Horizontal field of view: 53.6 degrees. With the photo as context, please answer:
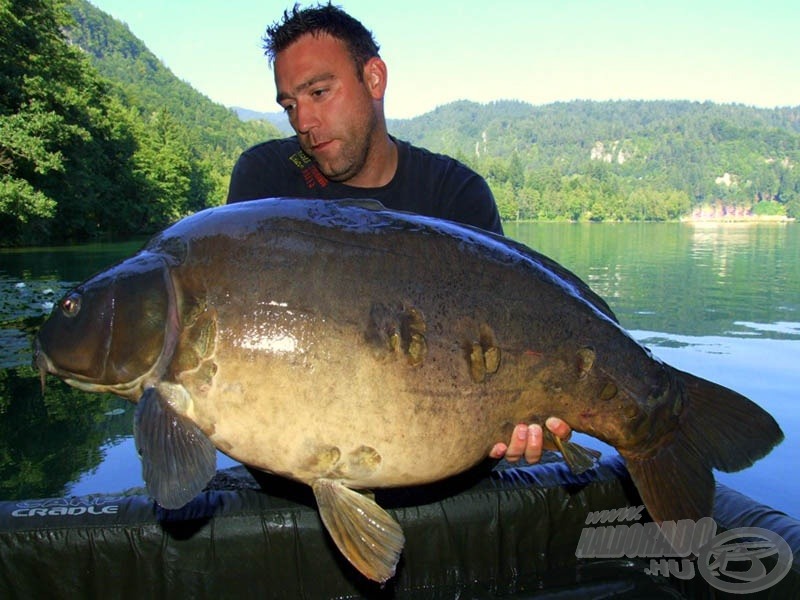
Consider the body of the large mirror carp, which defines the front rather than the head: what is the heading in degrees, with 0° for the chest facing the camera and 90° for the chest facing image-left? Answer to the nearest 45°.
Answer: approximately 90°
